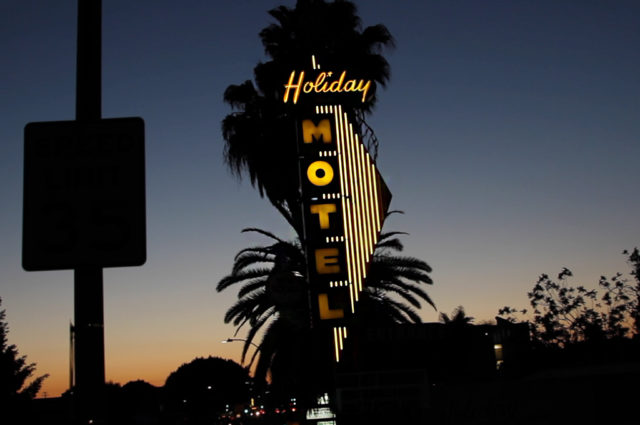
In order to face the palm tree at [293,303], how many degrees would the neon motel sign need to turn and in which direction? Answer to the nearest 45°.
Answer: approximately 135° to its right

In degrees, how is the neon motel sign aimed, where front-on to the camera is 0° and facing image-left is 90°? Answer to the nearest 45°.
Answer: approximately 0°

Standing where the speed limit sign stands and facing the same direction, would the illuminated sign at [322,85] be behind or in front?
behind

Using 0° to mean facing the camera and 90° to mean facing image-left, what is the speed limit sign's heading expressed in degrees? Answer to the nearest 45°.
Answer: approximately 0°

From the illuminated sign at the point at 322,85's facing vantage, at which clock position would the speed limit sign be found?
The speed limit sign is roughly at 12 o'clock from the illuminated sign.

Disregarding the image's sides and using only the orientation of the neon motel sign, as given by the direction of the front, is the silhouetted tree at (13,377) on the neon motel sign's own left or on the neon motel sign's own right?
on the neon motel sign's own right
